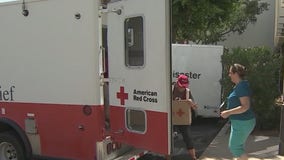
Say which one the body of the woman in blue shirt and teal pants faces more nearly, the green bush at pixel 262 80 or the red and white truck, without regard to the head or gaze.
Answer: the red and white truck

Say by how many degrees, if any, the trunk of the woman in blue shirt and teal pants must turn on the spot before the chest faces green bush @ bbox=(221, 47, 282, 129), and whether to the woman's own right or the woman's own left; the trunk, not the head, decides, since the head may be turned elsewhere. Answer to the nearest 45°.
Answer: approximately 90° to the woman's own right

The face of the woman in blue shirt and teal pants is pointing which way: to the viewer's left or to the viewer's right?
to the viewer's left

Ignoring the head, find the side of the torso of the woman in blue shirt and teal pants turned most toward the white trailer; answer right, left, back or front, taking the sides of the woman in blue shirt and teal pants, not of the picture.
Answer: right

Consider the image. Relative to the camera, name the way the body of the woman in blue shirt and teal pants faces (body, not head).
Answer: to the viewer's left

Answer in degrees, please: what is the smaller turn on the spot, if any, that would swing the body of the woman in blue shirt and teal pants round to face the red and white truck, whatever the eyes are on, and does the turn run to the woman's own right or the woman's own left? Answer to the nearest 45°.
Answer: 0° — they already face it
